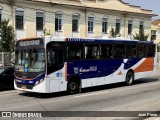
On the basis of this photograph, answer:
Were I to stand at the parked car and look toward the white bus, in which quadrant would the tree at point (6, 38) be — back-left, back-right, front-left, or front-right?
back-left

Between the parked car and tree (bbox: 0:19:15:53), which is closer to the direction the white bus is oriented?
the parked car

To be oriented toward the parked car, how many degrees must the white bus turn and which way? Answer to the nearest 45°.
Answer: approximately 90° to its right

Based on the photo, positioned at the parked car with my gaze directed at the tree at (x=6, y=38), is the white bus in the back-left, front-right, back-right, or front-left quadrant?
back-right

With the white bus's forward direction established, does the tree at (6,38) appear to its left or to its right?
on its right

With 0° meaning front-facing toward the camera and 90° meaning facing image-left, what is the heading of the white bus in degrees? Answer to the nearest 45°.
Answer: approximately 45°
